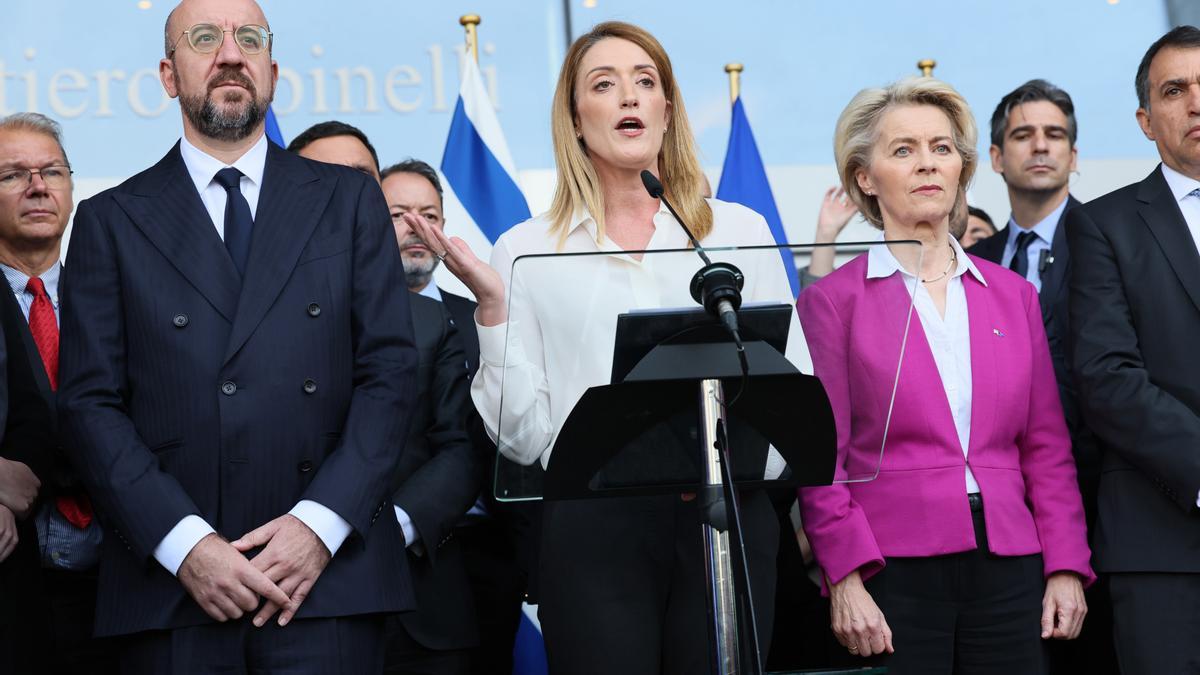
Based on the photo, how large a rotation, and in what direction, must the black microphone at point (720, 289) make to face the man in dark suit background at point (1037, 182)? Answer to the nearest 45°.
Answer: approximately 90° to its right

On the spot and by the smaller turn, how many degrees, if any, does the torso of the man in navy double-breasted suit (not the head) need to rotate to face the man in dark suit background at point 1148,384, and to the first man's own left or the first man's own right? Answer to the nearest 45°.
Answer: approximately 90° to the first man's own left

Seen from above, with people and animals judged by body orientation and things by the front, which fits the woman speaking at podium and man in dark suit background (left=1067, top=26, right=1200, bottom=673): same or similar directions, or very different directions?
same or similar directions

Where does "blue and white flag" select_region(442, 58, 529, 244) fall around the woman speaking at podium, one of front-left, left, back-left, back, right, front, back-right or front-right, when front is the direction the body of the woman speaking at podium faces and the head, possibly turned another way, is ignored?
back

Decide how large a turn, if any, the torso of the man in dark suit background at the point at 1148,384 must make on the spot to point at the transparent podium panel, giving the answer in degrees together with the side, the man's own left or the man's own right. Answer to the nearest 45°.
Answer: approximately 90° to the man's own right

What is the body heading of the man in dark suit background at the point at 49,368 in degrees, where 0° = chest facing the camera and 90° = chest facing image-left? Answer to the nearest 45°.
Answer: approximately 315°

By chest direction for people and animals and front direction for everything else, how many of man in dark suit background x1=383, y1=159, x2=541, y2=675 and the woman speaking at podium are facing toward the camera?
2

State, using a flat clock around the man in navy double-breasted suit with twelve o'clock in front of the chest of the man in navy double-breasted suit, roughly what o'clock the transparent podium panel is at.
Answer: The transparent podium panel is roughly at 10 o'clock from the man in navy double-breasted suit.

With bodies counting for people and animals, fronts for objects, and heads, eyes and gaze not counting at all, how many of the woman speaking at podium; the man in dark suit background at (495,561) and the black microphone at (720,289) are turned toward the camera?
2

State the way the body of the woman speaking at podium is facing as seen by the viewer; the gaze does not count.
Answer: toward the camera

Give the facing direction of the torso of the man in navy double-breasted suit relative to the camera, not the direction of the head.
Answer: toward the camera

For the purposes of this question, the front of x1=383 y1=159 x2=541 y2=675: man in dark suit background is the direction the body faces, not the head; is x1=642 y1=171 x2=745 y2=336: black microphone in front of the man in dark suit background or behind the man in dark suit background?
in front
